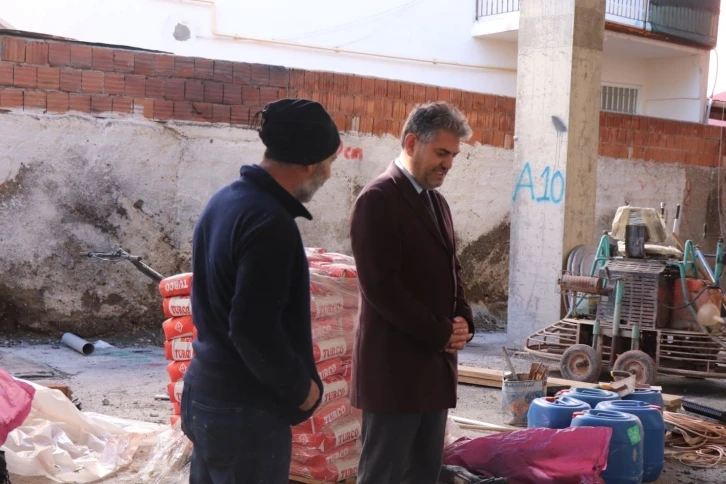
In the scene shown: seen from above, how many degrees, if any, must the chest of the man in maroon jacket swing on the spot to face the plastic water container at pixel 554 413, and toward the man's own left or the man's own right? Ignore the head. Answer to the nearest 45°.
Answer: approximately 90° to the man's own left

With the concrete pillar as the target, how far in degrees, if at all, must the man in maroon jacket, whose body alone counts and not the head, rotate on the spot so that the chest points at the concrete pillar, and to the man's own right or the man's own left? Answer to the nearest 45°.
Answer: approximately 135° to the man's own left

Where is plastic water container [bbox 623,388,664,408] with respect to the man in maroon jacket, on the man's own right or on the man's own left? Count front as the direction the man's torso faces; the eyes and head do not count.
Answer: on the man's own left

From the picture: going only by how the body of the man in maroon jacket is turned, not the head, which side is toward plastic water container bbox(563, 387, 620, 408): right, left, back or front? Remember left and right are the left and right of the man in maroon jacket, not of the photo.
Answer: left

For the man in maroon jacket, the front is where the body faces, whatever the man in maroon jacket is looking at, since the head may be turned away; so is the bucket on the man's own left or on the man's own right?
on the man's own left

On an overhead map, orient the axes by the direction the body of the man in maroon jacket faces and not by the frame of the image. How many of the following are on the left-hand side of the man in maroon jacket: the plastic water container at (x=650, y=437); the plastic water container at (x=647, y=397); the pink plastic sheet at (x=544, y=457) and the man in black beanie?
3

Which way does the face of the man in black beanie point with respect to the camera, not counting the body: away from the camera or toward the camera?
away from the camera

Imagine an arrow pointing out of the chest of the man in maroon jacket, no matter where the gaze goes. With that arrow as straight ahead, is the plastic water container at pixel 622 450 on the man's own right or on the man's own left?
on the man's own left

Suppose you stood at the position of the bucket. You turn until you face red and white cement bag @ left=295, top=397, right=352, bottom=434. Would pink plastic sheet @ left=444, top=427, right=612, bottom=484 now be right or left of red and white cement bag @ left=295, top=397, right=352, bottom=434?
left
